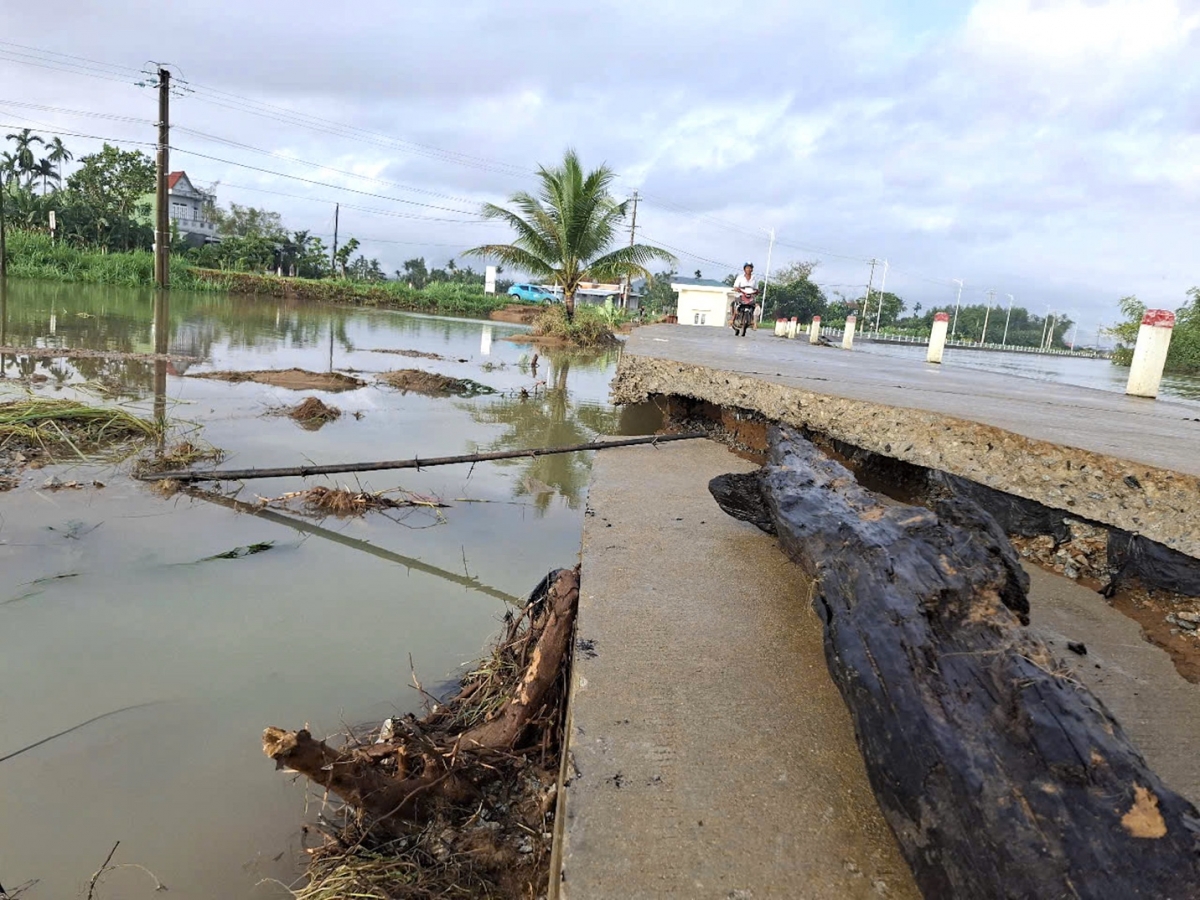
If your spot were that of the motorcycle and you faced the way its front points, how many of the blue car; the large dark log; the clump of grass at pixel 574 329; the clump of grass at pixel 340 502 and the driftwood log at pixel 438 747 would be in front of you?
3

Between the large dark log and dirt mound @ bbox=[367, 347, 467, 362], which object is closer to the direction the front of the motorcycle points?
the large dark log

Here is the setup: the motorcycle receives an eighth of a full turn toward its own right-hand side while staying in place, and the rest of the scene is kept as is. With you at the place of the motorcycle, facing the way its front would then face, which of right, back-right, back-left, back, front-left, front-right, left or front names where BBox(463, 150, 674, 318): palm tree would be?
right

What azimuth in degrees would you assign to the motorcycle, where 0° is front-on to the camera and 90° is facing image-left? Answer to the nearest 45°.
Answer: approximately 0°

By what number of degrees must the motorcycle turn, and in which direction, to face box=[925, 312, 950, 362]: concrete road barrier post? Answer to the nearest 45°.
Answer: approximately 45° to its left

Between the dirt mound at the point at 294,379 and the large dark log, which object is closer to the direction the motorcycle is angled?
the large dark log

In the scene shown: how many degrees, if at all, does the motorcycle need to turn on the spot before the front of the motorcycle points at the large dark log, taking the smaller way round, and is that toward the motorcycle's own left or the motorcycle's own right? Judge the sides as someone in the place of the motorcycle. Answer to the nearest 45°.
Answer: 0° — it already faces it

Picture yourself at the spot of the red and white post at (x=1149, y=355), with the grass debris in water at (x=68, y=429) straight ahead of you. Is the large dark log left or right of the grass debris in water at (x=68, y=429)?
left

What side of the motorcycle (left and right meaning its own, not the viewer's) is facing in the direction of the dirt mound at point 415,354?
right

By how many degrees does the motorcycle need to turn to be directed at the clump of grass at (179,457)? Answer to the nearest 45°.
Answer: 0° — it already faces it

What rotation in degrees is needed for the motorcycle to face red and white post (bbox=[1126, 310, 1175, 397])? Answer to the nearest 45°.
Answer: approximately 45° to its left
